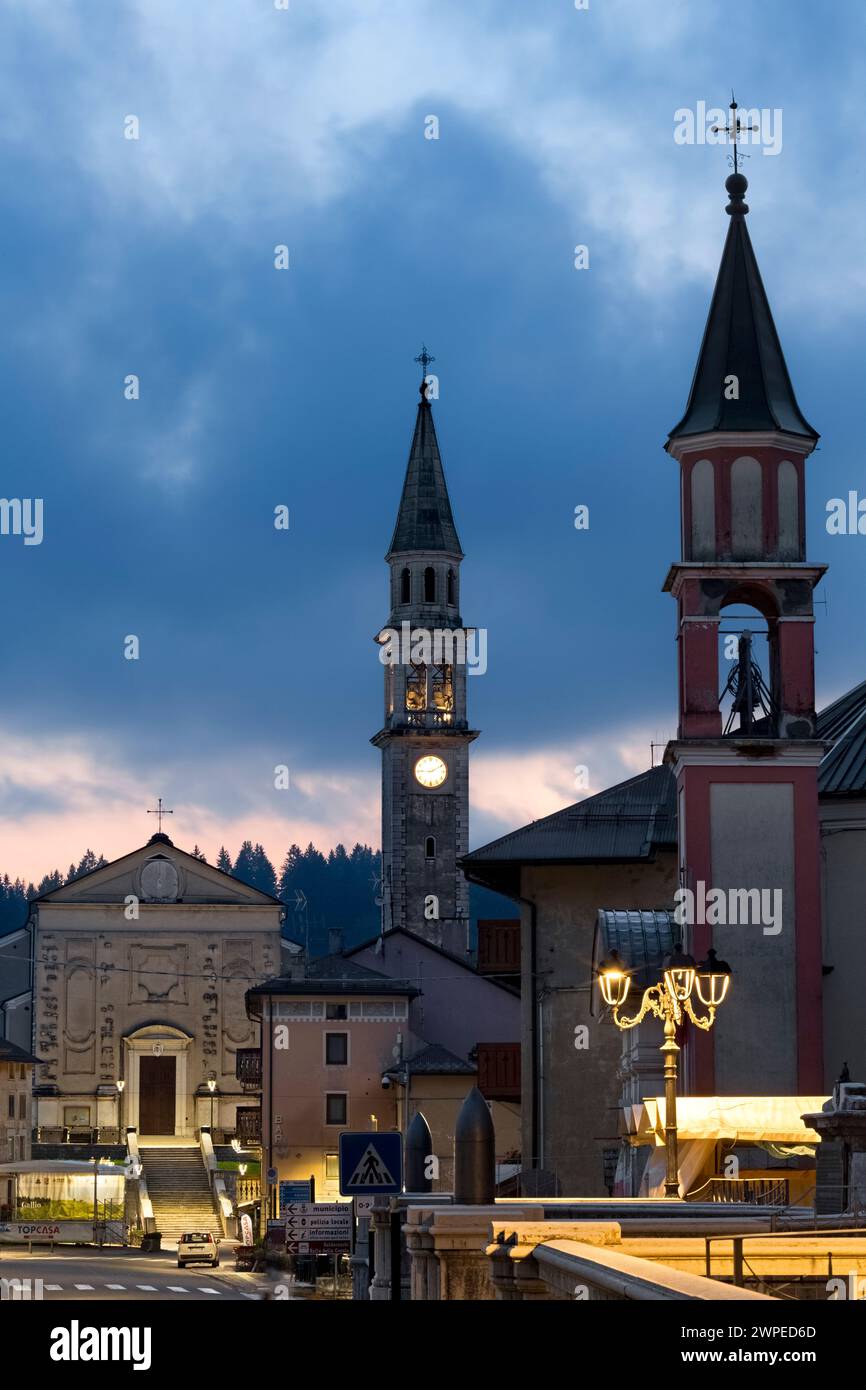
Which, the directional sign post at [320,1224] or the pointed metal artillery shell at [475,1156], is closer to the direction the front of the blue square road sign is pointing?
the pointed metal artillery shell

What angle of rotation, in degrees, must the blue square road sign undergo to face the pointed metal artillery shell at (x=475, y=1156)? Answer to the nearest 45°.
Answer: approximately 45° to its left

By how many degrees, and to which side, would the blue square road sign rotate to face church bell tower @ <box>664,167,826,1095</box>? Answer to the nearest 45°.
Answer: approximately 180°

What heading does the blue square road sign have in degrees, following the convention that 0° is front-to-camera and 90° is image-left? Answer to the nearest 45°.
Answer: approximately 0°

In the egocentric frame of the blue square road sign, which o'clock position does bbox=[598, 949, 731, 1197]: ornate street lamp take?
The ornate street lamp is roughly at 7 o'clock from the blue square road sign.
